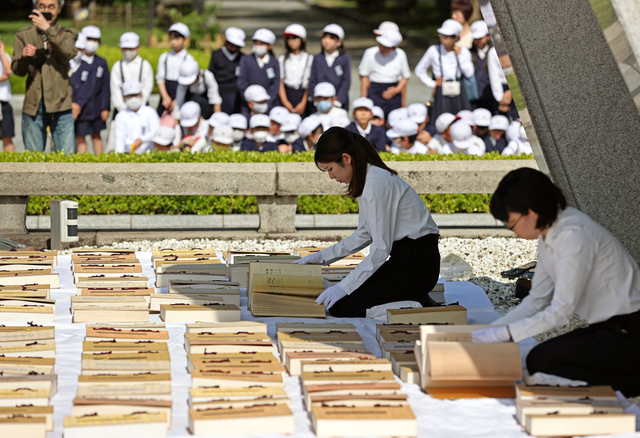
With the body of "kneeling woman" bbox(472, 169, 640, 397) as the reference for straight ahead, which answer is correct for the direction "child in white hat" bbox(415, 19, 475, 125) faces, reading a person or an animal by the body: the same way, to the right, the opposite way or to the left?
to the left

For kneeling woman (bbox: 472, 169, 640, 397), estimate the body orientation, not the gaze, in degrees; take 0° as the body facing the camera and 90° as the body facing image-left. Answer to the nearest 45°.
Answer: approximately 90°

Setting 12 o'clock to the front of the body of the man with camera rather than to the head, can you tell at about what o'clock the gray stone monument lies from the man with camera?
The gray stone monument is roughly at 11 o'clock from the man with camera.

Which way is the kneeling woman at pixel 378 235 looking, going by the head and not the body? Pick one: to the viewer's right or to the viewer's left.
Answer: to the viewer's left

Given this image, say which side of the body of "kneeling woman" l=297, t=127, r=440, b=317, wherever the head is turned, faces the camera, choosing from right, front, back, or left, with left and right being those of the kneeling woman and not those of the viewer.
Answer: left
